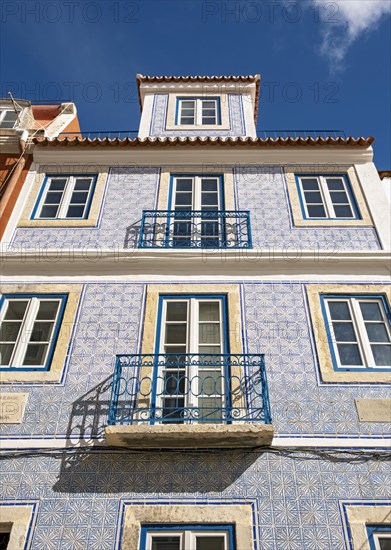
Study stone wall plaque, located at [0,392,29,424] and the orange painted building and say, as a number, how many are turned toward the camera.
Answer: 2

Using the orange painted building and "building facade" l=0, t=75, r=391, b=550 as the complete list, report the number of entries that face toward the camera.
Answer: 2

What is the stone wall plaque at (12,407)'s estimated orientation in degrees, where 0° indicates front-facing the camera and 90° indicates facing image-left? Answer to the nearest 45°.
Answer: approximately 0°
